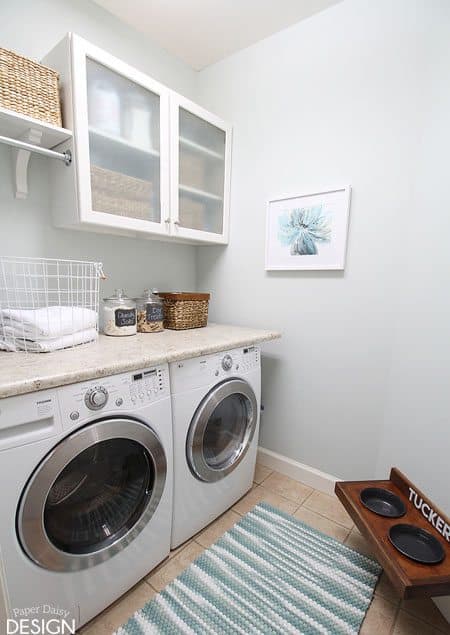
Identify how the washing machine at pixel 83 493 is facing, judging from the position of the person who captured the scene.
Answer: facing the viewer and to the right of the viewer

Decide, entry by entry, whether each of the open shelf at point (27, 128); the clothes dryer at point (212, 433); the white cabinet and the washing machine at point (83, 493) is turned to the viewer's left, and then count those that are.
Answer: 0

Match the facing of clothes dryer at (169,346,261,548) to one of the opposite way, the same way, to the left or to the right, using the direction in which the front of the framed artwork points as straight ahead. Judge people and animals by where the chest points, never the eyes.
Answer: to the left

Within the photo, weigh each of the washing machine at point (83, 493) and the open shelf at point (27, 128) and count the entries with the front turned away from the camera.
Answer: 0

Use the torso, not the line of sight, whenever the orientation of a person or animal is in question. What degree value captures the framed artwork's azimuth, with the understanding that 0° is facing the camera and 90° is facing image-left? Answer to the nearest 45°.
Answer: approximately 45°

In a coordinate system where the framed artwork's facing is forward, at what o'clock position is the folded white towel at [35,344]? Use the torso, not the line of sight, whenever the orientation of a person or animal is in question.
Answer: The folded white towel is roughly at 12 o'clock from the framed artwork.

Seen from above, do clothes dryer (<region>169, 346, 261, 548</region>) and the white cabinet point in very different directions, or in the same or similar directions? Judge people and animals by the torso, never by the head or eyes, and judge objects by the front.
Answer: same or similar directions

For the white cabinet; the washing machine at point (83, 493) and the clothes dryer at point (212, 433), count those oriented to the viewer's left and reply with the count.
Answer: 0
